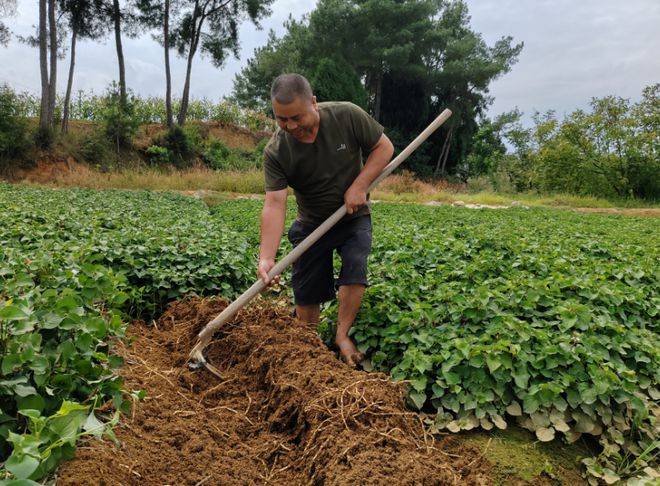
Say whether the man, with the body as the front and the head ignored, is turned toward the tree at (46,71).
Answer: no

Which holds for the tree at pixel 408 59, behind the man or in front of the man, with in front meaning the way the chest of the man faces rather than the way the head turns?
behind

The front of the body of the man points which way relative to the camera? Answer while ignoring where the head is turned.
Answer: toward the camera

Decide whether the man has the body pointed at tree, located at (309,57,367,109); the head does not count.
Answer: no

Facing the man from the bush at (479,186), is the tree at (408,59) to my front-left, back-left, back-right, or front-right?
back-right

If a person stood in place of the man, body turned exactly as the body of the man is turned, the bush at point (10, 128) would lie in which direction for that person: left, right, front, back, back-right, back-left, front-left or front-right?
back-right

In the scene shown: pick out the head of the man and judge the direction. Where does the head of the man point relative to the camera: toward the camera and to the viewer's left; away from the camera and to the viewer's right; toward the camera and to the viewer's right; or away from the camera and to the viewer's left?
toward the camera and to the viewer's left

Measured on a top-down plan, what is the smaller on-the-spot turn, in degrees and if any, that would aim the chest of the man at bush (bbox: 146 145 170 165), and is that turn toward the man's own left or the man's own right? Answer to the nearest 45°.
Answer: approximately 180°

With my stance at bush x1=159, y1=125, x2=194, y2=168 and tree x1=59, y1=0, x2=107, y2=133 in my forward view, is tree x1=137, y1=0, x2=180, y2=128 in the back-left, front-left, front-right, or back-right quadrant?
front-right

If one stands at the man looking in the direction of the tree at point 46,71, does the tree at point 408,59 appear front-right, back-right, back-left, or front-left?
front-right

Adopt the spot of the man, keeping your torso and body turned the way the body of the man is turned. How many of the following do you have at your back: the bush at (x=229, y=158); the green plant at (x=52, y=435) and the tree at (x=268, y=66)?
2

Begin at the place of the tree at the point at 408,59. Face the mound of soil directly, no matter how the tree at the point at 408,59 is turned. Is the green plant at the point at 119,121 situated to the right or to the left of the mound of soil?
right

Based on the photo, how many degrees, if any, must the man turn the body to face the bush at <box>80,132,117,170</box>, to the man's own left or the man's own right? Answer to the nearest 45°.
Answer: approximately 135° to the man's own right

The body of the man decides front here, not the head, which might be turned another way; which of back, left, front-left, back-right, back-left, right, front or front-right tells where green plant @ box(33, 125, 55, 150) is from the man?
back-right

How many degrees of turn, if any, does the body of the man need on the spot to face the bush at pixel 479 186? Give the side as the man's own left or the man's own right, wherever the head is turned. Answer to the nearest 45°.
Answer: approximately 180°

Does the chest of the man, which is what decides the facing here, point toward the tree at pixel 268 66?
no
